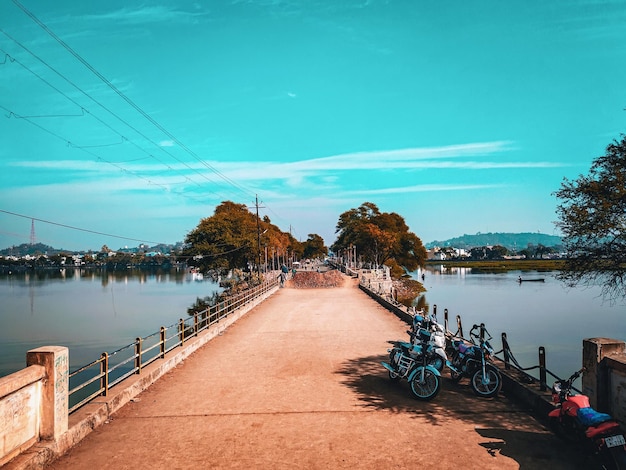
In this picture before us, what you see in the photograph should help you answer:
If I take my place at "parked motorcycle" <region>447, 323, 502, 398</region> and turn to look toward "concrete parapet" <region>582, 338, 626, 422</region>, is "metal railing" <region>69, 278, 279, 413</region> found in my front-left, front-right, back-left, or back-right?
back-right

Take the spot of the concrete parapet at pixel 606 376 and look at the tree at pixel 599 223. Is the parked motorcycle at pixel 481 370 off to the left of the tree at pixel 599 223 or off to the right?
left

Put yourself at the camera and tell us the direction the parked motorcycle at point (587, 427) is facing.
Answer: facing away from the viewer and to the left of the viewer

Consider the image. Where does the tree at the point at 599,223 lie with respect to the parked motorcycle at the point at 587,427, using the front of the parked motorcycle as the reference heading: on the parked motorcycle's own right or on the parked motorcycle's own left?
on the parked motorcycle's own right

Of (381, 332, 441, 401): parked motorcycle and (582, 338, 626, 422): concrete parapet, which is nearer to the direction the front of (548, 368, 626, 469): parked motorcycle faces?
the parked motorcycle
